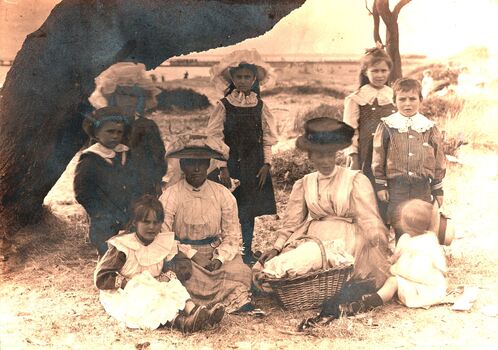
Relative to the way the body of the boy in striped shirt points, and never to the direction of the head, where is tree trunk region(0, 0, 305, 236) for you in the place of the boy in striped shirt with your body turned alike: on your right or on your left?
on your right

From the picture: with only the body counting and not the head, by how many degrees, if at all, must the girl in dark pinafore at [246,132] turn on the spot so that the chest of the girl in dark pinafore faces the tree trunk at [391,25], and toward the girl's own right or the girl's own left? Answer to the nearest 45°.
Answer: approximately 90° to the girl's own left

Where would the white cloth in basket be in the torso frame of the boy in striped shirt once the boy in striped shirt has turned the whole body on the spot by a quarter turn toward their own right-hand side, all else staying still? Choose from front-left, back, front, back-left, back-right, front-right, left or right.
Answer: front-left

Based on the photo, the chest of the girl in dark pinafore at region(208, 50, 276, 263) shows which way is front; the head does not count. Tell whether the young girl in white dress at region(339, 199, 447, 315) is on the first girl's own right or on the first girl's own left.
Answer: on the first girl's own left

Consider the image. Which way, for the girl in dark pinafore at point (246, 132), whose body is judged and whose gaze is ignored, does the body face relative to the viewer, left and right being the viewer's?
facing the viewer

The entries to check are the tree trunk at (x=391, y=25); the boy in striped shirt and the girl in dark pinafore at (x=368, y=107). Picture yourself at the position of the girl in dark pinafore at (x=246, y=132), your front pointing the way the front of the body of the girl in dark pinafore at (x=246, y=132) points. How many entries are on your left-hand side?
3

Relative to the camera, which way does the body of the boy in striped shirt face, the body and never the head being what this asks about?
toward the camera

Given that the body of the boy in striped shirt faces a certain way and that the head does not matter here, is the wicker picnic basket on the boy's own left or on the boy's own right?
on the boy's own right

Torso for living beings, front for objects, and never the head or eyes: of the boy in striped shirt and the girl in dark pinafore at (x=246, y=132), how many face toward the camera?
2
